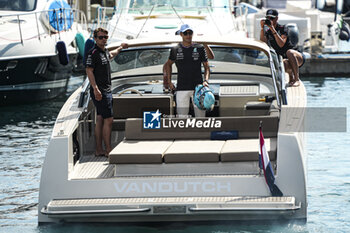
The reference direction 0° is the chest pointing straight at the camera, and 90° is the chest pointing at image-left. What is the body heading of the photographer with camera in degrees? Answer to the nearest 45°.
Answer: approximately 45°

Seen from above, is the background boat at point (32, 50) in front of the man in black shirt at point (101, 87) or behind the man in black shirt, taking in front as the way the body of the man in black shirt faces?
behind

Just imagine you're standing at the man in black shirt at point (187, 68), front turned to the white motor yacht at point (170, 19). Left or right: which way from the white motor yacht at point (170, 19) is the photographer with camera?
right

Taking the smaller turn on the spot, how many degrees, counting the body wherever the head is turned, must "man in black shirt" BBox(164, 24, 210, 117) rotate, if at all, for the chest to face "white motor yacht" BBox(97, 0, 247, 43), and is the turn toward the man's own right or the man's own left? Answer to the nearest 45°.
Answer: approximately 180°

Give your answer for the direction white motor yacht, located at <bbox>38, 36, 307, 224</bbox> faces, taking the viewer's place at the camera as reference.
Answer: facing away from the viewer

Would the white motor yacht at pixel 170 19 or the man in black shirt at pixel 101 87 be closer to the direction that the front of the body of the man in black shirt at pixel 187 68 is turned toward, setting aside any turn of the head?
the man in black shirt

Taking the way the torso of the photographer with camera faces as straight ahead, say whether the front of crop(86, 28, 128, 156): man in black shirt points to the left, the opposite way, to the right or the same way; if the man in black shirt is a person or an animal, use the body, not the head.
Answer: to the left

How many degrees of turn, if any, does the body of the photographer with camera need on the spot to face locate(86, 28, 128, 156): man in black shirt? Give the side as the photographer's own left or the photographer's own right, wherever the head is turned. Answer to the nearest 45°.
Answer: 0° — they already face them

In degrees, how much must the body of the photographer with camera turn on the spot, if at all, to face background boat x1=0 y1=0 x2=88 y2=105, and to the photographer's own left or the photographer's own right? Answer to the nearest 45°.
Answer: approximately 90° to the photographer's own right

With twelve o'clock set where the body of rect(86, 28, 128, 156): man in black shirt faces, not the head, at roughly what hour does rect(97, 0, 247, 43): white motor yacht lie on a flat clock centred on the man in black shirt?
The white motor yacht is roughly at 8 o'clock from the man in black shirt.
